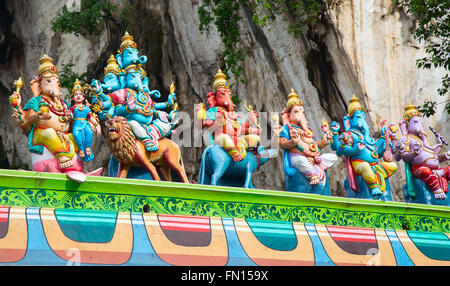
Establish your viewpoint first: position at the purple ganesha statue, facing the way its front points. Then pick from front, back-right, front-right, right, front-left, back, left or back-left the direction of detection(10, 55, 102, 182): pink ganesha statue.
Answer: right

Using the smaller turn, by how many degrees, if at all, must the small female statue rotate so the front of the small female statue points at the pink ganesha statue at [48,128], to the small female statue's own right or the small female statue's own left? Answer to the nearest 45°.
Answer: approximately 90° to the small female statue's own right

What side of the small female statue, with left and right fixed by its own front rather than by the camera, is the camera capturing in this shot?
front

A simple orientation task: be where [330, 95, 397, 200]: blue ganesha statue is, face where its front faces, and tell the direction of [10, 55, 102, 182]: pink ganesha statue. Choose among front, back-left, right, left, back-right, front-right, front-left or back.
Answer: right

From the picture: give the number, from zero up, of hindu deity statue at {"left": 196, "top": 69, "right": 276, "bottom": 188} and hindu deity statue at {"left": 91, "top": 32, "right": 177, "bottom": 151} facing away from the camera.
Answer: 0

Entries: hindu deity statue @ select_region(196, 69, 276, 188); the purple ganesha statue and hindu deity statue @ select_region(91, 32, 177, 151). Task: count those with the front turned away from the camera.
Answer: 0

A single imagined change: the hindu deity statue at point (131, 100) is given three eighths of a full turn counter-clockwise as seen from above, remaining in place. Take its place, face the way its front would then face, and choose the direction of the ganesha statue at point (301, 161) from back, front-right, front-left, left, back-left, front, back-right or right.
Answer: right

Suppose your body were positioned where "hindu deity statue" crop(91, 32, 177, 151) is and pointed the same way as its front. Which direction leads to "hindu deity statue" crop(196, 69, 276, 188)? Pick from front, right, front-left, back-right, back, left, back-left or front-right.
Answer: front-left

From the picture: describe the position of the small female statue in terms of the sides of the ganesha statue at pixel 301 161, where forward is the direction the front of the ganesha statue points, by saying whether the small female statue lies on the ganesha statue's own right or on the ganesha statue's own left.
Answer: on the ganesha statue's own right

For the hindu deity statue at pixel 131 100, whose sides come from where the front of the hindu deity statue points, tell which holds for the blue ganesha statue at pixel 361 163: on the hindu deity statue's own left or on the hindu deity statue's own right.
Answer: on the hindu deity statue's own left

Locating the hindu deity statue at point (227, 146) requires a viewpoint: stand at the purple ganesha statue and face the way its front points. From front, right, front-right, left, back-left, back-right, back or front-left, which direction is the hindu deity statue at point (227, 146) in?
right

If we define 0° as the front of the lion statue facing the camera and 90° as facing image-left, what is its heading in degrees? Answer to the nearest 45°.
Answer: approximately 45°

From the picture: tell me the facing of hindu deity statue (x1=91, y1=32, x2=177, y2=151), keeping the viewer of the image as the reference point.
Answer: facing the viewer and to the right of the viewer
